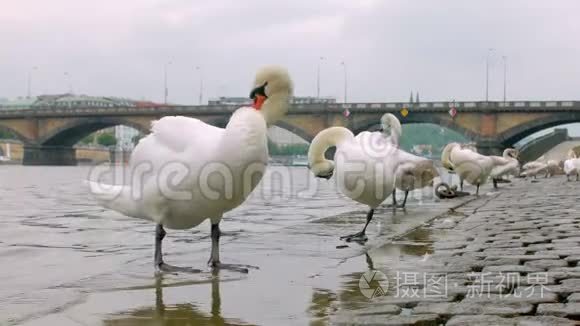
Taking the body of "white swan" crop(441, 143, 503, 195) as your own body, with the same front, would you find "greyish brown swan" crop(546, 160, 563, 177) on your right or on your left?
on your right

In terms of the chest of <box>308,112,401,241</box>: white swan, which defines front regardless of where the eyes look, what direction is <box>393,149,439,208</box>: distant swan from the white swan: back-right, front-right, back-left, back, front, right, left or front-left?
right

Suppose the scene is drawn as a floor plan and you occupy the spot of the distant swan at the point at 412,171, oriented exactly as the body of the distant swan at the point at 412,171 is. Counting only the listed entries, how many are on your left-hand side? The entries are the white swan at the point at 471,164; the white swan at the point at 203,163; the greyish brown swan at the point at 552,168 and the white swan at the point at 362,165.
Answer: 2

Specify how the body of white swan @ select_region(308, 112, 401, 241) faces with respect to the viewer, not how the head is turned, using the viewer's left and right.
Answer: facing to the left of the viewer

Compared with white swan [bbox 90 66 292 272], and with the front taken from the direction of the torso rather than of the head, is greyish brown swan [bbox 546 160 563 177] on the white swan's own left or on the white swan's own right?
on the white swan's own left

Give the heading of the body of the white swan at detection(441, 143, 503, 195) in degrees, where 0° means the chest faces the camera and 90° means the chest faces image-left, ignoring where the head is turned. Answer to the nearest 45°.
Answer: approximately 90°

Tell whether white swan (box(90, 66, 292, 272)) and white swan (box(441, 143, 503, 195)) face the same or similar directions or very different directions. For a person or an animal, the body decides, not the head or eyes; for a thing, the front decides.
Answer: very different directions

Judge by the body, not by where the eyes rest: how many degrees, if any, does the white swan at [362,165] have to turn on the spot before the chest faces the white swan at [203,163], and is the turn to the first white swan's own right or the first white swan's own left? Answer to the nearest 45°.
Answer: approximately 45° to the first white swan's own left

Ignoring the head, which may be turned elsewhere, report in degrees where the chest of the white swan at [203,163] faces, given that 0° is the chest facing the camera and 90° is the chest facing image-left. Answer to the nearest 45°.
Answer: approximately 270°

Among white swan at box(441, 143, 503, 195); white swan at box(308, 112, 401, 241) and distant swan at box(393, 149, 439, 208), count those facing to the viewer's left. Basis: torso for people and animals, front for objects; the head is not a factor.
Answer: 3

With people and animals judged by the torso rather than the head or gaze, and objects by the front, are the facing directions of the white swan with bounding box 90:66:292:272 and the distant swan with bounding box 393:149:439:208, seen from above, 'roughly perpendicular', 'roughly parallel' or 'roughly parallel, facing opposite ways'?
roughly parallel, facing opposite ways
